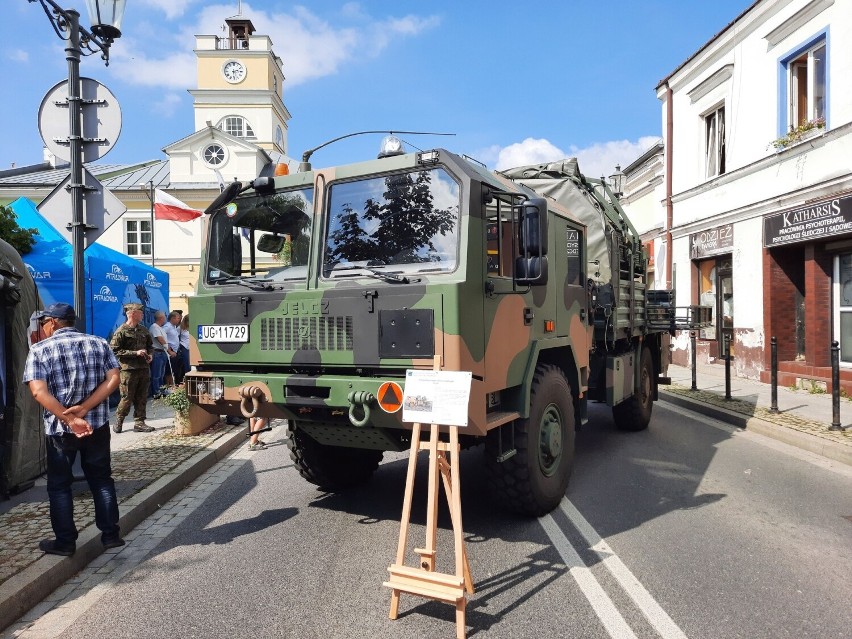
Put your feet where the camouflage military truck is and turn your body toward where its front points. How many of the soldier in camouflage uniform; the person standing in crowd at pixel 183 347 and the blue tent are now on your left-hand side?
0

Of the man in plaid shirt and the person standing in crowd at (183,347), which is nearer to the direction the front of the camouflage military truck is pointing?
the man in plaid shirt

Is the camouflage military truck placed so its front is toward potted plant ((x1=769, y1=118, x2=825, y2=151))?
no

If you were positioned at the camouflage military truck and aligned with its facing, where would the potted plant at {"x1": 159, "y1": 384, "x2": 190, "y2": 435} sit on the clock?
The potted plant is roughly at 3 o'clock from the camouflage military truck.

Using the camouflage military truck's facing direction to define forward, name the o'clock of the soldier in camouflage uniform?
The soldier in camouflage uniform is roughly at 3 o'clock from the camouflage military truck.

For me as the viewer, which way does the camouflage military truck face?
facing the viewer and to the left of the viewer

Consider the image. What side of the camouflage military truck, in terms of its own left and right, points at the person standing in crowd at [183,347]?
right

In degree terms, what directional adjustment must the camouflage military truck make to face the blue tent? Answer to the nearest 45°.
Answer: approximately 90° to its right

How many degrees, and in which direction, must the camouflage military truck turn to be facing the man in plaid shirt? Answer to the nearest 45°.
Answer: approximately 45° to its right

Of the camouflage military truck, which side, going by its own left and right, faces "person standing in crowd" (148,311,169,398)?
right

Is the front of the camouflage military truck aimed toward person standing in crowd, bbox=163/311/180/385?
no

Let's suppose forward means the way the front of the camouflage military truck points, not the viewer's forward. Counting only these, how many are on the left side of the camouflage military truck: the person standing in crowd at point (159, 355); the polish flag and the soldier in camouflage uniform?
0

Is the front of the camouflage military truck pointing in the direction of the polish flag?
no
